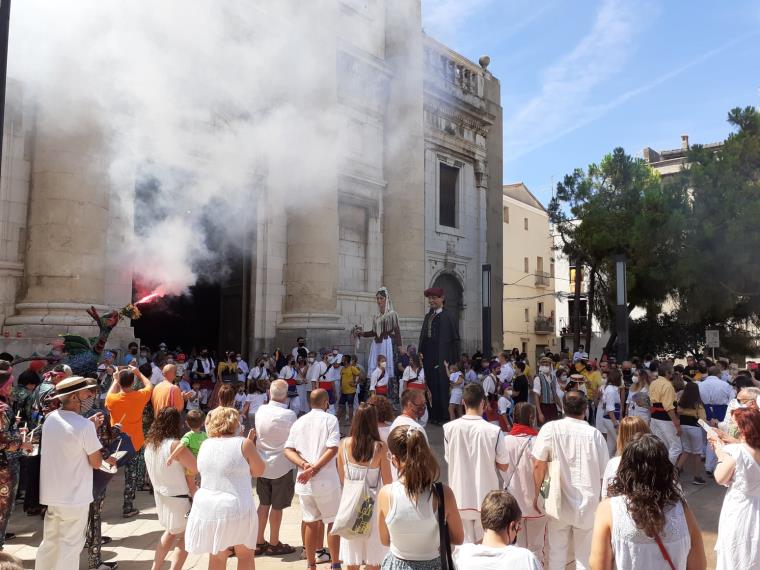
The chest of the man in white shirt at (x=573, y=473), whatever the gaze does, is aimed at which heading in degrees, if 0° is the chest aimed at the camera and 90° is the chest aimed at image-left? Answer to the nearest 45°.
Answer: approximately 180°

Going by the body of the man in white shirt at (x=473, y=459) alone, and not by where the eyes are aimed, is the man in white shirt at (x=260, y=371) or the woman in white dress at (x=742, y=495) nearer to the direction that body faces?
the man in white shirt

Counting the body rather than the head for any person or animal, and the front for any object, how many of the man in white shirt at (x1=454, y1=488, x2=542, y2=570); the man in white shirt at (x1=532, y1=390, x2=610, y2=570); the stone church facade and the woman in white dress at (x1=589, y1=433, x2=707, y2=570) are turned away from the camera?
3

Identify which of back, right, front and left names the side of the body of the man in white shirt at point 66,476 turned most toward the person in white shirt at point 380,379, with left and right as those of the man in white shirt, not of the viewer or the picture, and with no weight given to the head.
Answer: front

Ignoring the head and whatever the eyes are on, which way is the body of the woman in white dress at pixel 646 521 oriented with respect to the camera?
away from the camera

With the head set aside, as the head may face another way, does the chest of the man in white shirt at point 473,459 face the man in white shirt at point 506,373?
yes

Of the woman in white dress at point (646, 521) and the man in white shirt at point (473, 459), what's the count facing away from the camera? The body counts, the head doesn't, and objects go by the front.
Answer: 2

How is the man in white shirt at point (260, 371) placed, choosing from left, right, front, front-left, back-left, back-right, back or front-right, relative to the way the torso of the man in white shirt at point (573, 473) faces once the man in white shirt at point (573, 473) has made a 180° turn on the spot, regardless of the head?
back-right

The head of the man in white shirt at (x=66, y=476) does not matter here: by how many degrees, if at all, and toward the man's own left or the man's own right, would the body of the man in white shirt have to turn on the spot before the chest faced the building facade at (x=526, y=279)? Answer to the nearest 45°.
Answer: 0° — they already face it

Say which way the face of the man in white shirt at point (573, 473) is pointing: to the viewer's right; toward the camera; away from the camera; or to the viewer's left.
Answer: away from the camera

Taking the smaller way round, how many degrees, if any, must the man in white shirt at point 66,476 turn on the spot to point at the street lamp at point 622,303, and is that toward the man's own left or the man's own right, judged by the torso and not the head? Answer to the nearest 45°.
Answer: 0° — they already face it

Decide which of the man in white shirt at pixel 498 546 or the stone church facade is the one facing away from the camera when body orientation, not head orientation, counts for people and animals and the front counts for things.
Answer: the man in white shirt

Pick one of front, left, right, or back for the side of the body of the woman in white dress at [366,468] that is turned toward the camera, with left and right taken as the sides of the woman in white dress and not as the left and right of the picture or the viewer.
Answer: back

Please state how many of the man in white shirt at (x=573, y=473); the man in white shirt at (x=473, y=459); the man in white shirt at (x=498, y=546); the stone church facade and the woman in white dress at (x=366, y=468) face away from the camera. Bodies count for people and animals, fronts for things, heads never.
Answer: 4

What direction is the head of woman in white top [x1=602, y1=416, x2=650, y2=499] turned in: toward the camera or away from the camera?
away from the camera

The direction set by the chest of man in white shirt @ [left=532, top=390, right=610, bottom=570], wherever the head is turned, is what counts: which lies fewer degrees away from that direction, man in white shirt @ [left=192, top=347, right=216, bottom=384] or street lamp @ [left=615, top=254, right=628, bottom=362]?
the street lamp

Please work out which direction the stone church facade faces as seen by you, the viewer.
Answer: facing the viewer and to the right of the viewer

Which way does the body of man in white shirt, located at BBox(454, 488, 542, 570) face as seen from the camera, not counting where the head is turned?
away from the camera
